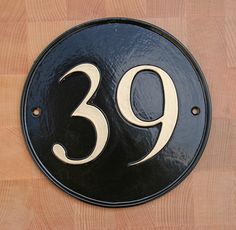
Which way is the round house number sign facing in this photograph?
toward the camera
